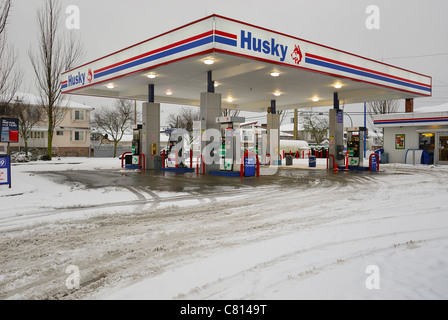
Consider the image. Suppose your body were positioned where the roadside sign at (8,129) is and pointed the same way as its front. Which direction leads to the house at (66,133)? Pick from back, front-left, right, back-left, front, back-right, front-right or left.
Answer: back

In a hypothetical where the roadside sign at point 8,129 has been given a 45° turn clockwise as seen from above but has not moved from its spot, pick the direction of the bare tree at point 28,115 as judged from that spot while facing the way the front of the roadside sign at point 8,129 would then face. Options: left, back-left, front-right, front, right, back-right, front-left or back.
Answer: back-right

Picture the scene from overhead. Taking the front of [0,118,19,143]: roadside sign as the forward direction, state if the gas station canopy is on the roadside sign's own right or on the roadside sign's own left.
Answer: on the roadside sign's own left

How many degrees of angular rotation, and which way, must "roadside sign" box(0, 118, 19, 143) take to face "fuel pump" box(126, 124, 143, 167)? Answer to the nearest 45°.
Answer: approximately 135° to its left

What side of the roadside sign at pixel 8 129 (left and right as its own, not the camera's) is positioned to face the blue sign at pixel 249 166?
left

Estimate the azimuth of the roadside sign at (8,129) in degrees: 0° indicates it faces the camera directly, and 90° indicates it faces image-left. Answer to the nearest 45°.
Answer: approximately 0°

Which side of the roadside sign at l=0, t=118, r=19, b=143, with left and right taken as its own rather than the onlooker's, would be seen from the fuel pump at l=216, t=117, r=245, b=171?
left
